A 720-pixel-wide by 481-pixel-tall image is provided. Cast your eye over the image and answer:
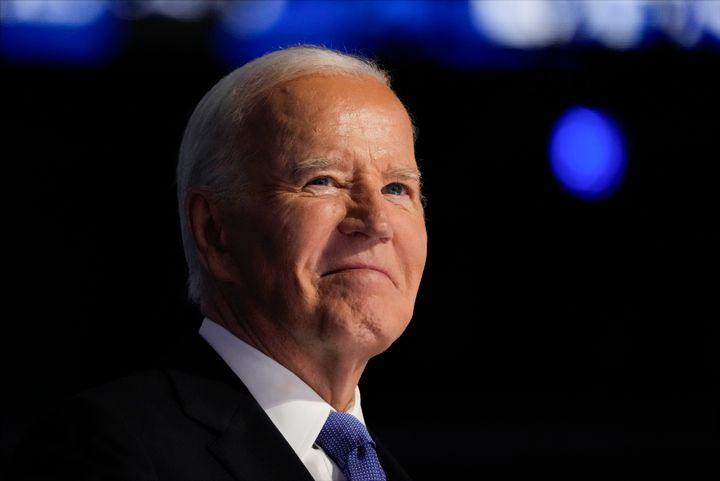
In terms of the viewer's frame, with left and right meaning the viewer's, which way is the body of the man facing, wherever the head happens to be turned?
facing the viewer and to the right of the viewer

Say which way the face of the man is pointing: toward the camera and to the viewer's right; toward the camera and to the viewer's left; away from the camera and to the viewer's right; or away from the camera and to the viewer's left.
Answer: toward the camera and to the viewer's right
